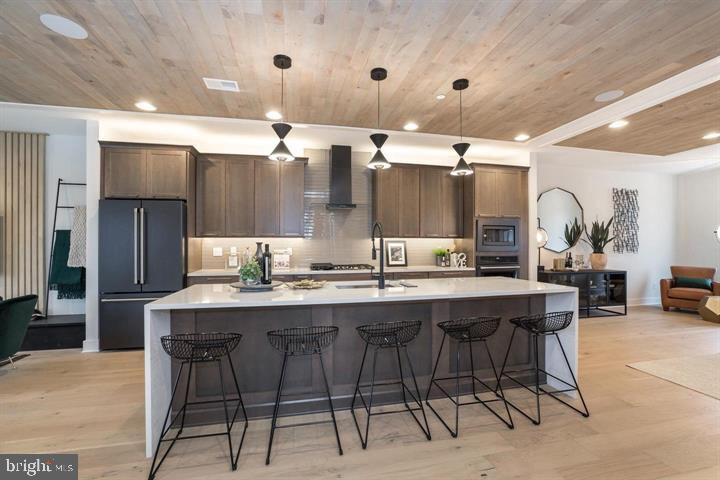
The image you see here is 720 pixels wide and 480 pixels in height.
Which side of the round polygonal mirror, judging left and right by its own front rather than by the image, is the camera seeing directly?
front

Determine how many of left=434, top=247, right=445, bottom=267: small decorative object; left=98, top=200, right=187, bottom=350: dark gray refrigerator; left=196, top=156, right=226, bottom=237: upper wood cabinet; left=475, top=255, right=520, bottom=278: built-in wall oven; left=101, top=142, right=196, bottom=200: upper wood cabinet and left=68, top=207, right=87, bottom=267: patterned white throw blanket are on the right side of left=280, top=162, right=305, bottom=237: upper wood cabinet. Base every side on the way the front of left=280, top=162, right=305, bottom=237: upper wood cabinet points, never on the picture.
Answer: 4

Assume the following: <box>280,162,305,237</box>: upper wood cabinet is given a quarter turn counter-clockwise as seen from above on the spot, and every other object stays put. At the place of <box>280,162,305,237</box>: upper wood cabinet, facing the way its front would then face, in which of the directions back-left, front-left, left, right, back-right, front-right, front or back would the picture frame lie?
front

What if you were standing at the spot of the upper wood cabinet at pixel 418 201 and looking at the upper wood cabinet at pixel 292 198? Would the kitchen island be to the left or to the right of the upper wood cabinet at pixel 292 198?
left

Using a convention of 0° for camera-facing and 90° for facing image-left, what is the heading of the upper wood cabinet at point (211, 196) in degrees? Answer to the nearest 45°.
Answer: approximately 0°

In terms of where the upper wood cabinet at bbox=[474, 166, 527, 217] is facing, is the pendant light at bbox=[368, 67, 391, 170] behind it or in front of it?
in front

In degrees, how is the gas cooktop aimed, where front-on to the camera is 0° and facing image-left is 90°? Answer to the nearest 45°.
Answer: approximately 0°

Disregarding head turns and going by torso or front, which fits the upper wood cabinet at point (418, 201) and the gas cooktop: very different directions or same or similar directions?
same or similar directions

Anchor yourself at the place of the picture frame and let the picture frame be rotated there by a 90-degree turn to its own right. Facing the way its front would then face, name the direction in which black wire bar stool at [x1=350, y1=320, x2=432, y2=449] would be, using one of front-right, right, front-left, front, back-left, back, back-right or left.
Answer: left

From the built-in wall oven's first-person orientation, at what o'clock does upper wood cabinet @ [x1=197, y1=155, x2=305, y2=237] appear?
The upper wood cabinet is roughly at 2 o'clock from the built-in wall oven.

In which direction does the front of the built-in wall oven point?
toward the camera

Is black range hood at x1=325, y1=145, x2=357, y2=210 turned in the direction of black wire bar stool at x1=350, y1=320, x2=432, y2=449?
yes

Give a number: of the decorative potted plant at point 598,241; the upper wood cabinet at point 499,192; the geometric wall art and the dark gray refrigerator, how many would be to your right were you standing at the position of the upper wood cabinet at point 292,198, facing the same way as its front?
1

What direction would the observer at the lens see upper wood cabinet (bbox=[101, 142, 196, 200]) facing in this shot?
facing the viewer

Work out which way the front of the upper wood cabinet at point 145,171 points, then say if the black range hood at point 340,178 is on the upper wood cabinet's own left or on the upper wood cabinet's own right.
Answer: on the upper wood cabinet's own left

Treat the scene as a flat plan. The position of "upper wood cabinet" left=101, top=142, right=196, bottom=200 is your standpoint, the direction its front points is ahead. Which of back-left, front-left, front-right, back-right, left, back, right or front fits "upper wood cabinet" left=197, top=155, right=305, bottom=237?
left
